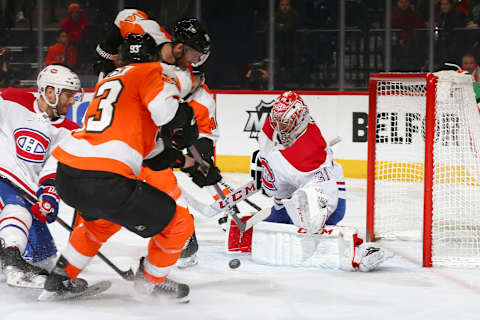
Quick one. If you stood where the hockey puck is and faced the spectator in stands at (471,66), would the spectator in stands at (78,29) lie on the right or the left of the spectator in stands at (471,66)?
left

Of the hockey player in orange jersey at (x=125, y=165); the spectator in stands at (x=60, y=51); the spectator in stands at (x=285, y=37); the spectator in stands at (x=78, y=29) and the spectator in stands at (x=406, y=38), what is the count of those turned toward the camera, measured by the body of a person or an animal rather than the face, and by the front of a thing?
4

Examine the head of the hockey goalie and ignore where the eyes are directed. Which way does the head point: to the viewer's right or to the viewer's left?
to the viewer's left

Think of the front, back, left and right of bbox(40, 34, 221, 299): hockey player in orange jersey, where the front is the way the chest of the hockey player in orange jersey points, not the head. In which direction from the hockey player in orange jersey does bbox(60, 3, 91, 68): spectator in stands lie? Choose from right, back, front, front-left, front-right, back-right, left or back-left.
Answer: front-left

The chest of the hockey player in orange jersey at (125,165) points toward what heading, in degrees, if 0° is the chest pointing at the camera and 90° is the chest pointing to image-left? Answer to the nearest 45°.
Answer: approximately 225°

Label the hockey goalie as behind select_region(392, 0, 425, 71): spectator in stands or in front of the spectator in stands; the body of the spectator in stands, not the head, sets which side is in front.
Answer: in front

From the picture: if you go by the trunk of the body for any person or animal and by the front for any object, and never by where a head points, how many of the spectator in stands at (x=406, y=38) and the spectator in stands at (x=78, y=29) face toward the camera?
2

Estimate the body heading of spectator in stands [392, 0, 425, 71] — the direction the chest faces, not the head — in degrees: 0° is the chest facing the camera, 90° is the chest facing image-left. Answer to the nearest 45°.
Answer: approximately 0°

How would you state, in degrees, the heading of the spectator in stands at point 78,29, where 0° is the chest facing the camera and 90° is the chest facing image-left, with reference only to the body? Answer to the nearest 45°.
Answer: approximately 0°

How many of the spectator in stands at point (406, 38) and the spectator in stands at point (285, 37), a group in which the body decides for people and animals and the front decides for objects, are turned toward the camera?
2

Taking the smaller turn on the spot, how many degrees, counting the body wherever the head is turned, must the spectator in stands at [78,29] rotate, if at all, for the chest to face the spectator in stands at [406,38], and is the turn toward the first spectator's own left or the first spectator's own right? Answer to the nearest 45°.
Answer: approximately 45° to the first spectator's own left

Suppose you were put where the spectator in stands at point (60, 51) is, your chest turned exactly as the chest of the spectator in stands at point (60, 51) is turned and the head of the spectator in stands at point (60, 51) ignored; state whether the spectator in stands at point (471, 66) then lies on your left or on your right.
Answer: on your left
